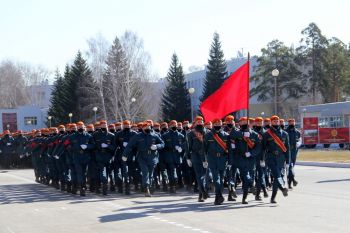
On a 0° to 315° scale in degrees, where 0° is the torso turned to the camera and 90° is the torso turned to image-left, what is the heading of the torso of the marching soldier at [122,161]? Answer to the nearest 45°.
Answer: approximately 0°

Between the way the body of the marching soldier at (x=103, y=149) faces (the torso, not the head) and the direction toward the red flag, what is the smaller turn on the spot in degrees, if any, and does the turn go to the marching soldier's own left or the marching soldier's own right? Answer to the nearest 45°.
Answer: approximately 45° to the marching soldier's own left

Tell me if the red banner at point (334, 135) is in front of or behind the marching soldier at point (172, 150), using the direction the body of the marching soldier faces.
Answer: behind

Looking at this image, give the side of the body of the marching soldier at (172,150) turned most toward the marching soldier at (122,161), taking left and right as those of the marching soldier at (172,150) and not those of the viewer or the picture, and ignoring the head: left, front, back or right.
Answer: right

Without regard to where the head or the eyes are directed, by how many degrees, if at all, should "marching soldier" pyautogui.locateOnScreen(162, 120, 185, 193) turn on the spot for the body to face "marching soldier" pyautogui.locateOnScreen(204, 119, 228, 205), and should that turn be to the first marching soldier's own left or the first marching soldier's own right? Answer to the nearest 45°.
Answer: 0° — they already face them

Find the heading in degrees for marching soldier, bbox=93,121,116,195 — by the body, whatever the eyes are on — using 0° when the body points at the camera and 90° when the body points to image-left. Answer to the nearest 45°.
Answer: approximately 0°
